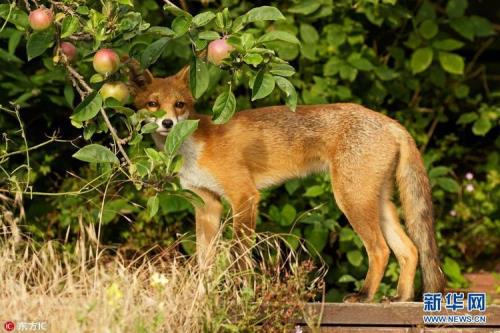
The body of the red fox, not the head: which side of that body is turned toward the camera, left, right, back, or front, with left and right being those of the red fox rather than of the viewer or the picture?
left

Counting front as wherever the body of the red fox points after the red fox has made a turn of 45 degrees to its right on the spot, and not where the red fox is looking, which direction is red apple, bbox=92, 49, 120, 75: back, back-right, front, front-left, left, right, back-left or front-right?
left

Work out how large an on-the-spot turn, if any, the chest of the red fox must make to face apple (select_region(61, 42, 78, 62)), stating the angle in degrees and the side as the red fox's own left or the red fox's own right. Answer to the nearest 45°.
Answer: approximately 45° to the red fox's own left

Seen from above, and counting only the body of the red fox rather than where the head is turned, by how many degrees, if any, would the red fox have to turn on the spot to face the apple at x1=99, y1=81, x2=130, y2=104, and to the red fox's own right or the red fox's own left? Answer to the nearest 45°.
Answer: approximately 45° to the red fox's own left

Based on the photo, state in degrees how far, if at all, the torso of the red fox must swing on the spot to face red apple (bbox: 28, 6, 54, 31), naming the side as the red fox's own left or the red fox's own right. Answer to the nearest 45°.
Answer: approximately 45° to the red fox's own left
